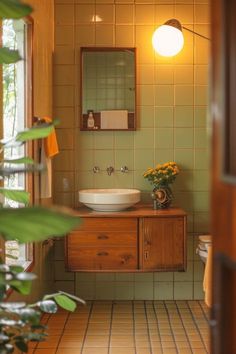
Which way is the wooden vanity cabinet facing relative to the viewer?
toward the camera

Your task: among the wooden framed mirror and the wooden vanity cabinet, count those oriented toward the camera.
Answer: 2
